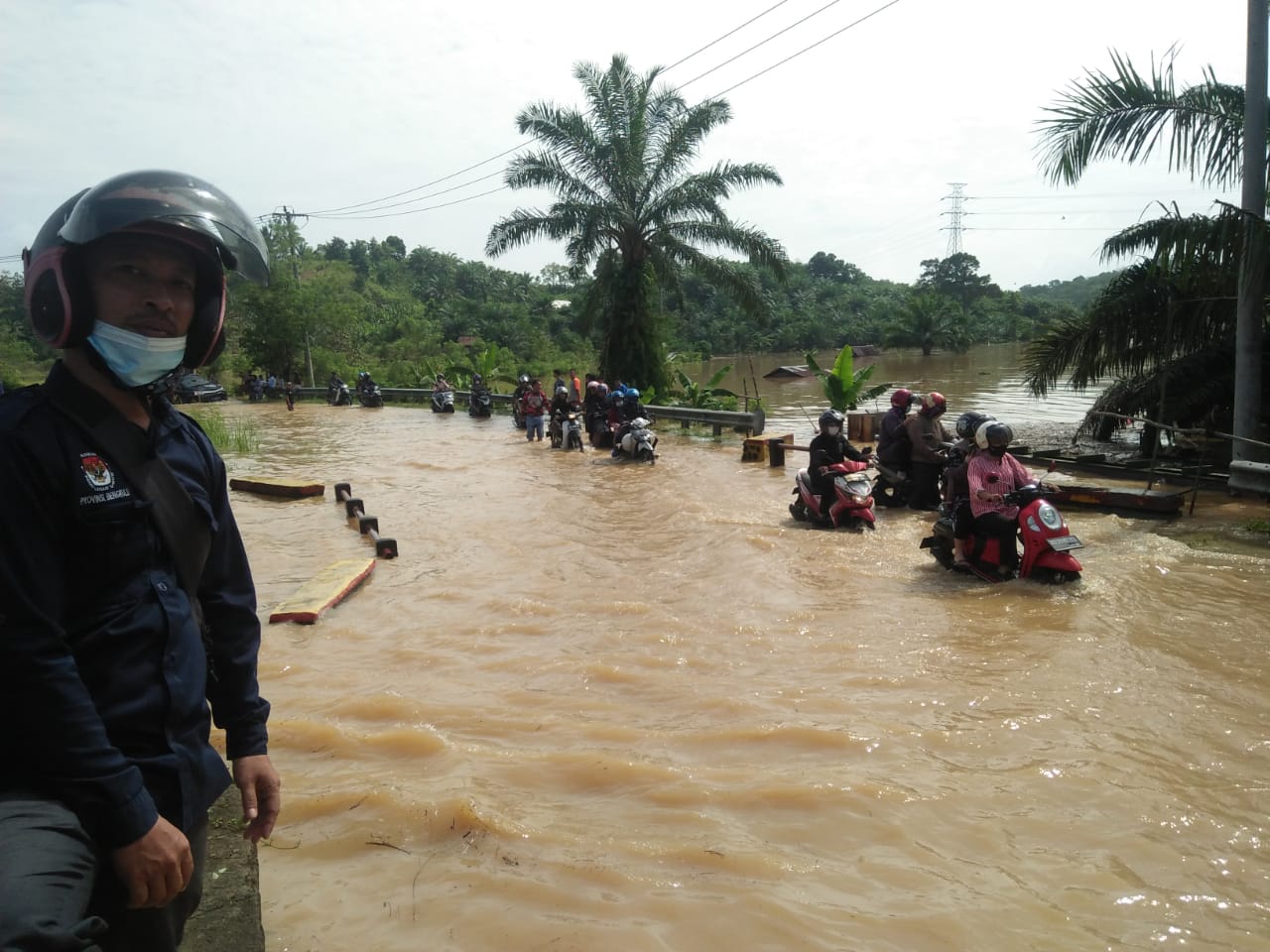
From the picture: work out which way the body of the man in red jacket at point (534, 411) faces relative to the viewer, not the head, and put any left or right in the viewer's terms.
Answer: facing the viewer

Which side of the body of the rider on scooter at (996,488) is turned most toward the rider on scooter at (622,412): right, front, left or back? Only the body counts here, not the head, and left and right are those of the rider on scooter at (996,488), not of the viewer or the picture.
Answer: back

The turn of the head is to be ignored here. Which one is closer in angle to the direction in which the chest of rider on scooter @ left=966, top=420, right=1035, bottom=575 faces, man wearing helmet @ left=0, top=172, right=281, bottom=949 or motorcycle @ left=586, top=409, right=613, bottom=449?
the man wearing helmet

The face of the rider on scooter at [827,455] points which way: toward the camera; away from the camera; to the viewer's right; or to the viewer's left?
toward the camera

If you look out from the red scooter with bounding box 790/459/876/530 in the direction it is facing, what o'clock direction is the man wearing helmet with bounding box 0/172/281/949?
The man wearing helmet is roughly at 2 o'clock from the red scooter.

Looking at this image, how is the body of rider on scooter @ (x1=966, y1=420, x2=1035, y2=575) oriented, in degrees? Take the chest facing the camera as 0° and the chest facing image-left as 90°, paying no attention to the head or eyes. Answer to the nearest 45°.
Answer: approximately 315°

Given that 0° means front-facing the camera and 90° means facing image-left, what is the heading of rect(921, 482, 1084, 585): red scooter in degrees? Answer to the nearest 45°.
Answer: approximately 315°

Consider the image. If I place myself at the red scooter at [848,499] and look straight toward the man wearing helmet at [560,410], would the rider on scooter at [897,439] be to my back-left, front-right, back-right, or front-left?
front-right

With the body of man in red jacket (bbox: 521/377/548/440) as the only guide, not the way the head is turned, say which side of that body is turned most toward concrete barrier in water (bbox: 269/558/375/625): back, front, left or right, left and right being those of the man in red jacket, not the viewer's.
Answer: front

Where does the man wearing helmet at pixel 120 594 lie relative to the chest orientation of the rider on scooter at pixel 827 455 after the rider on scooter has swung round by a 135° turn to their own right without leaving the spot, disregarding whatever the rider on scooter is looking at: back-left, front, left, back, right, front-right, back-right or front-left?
left

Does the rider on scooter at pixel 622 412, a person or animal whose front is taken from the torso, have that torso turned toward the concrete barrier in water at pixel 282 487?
no

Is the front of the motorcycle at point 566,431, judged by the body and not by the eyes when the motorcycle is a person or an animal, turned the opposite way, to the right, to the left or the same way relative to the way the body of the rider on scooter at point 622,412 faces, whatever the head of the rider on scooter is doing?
the same way

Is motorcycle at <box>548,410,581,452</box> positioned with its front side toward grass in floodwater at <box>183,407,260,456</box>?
no

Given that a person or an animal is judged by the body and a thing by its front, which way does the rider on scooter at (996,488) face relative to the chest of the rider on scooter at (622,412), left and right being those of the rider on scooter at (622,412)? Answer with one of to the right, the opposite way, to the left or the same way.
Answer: the same way

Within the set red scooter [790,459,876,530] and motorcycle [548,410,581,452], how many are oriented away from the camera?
0

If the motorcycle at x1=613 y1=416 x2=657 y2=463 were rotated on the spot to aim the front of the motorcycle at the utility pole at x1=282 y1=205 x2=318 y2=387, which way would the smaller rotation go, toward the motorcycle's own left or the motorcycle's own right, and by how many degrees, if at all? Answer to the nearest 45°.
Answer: approximately 180°

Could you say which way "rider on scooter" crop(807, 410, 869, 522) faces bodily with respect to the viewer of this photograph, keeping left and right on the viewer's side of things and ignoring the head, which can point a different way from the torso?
facing the viewer and to the right of the viewer

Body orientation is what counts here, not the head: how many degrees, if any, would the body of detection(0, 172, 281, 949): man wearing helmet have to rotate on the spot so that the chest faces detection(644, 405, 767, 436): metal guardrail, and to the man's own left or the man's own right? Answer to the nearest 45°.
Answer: approximately 90° to the man's own left

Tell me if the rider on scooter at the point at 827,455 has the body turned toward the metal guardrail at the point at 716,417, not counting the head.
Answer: no

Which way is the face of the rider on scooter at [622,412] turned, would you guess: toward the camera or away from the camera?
toward the camera
